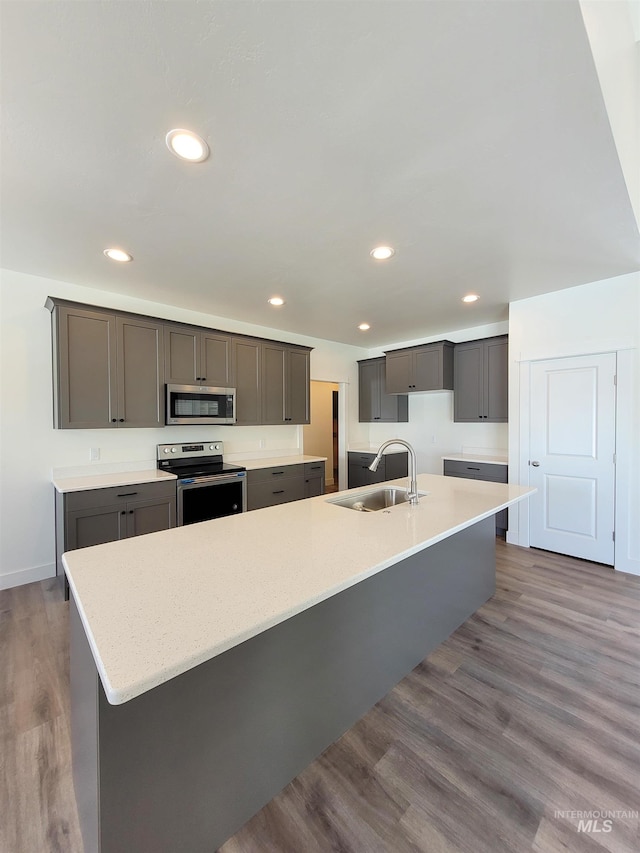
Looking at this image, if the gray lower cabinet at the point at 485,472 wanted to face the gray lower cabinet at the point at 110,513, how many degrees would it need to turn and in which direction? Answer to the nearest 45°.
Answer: approximately 45° to its right

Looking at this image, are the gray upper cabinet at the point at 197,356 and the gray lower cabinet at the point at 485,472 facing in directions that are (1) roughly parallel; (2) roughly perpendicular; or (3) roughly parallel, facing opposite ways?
roughly perpendicular

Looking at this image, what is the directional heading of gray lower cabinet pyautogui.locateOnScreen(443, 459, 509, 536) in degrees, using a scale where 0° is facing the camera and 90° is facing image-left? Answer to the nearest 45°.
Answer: approximately 0°

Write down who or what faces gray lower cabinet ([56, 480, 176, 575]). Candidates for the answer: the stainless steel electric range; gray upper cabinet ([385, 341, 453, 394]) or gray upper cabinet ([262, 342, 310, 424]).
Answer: gray upper cabinet ([385, 341, 453, 394])

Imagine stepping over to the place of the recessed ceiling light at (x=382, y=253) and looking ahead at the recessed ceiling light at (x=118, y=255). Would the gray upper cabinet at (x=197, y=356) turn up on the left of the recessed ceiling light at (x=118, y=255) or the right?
right

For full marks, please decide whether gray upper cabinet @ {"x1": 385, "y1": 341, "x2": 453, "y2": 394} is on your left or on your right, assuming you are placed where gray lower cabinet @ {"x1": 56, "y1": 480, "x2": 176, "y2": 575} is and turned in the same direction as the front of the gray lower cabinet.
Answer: on your left

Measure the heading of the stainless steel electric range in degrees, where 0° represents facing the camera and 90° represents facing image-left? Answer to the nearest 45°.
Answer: approximately 315°

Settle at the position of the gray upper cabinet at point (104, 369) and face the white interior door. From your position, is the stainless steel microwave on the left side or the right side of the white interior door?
left

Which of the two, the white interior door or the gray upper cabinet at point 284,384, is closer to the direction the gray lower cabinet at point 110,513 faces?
the white interior door

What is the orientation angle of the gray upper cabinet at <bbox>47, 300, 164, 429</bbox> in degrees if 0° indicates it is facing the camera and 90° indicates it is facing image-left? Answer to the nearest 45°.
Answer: approximately 315°

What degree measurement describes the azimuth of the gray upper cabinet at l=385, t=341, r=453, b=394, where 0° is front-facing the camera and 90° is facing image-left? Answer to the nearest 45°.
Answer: approximately 45°

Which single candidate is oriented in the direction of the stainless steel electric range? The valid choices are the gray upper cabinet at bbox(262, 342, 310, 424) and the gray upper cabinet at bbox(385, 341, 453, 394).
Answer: the gray upper cabinet at bbox(385, 341, 453, 394)
